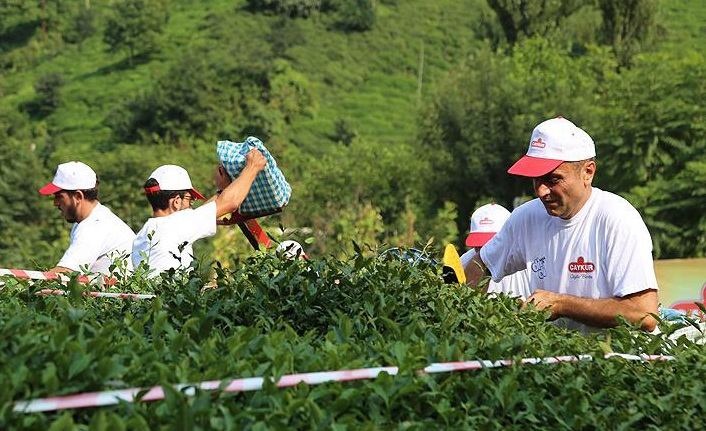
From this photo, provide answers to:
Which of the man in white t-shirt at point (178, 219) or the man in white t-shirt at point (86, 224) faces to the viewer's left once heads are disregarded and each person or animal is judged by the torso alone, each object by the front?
the man in white t-shirt at point (86, 224)

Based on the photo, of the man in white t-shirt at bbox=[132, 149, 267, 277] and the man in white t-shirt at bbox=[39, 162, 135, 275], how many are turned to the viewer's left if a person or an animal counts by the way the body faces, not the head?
1

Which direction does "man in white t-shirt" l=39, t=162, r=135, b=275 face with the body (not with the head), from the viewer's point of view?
to the viewer's left

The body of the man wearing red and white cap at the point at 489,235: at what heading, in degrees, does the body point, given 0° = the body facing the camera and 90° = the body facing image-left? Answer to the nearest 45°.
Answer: approximately 45°

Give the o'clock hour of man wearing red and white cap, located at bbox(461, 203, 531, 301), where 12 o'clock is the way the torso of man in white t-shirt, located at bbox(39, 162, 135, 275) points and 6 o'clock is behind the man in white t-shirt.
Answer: The man wearing red and white cap is roughly at 7 o'clock from the man in white t-shirt.

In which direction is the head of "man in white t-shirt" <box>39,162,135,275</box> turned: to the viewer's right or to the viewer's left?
to the viewer's left

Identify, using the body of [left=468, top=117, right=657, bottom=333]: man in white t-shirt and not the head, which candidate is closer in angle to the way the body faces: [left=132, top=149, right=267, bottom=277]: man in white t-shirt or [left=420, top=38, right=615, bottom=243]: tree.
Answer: the man in white t-shirt

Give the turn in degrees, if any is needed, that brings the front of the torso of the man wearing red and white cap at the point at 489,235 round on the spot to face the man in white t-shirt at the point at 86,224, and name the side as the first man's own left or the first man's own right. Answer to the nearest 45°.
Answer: approximately 45° to the first man's own right

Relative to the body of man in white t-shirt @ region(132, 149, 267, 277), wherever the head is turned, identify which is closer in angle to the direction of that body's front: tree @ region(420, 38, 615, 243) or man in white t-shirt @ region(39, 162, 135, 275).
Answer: the tree
